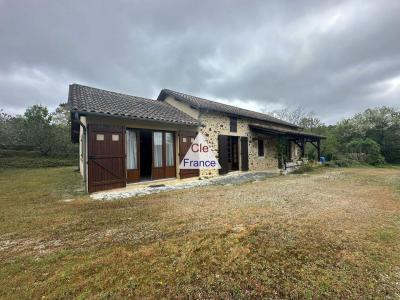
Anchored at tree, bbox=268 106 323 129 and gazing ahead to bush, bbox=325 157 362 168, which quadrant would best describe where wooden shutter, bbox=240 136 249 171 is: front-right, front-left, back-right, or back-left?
front-right

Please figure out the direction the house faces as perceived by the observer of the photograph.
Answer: facing the viewer and to the right of the viewer

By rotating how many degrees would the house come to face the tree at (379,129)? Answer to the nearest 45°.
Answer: approximately 90° to its left

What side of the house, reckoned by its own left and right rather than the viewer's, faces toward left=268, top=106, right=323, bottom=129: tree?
left

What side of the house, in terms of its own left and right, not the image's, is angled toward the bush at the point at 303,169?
left

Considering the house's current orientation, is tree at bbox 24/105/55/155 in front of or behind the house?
behind

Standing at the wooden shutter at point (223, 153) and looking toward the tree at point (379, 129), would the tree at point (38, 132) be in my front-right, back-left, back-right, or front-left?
back-left

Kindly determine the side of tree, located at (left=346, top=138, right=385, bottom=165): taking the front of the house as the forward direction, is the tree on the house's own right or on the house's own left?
on the house's own left

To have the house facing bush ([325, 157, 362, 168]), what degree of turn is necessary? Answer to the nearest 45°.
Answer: approximately 90° to its left
